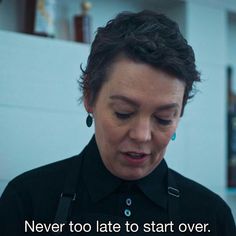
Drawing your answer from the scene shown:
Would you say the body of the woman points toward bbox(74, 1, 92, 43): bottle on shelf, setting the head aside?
no

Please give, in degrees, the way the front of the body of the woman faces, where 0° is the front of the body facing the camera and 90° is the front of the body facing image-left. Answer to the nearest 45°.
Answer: approximately 0°

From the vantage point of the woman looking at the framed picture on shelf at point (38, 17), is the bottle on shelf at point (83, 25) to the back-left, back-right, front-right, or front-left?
front-right

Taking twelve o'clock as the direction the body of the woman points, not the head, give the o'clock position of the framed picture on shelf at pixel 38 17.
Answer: The framed picture on shelf is roughly at 5 o'clock from the woman.

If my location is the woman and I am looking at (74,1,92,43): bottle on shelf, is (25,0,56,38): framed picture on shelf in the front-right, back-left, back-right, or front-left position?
front-left
